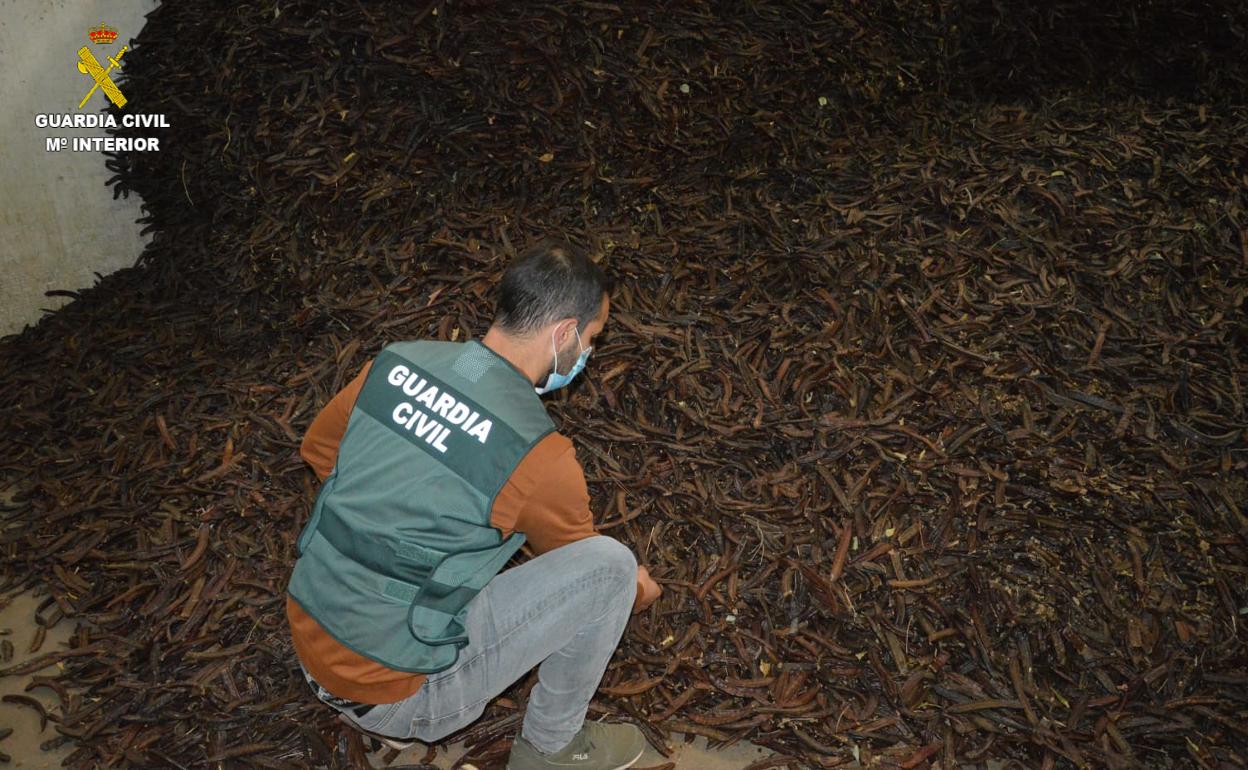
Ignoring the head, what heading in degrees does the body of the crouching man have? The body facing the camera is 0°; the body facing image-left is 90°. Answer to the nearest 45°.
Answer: approximately 225°

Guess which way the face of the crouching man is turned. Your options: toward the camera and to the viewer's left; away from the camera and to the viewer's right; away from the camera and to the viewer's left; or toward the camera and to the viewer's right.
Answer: away from the camera and to the viewer's right
